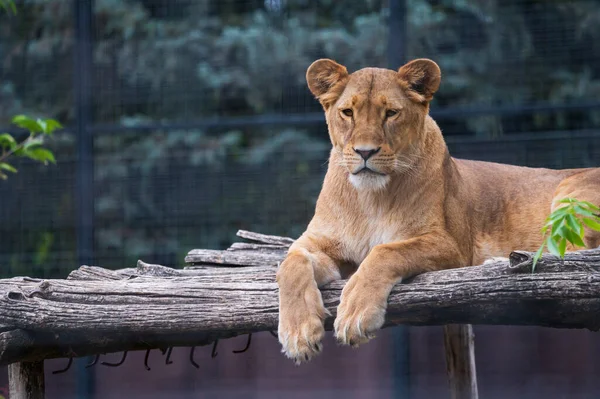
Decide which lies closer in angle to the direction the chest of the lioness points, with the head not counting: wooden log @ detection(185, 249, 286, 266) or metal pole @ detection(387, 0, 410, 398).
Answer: the wooden log

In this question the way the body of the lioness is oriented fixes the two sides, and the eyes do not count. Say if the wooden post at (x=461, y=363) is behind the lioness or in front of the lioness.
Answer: behind

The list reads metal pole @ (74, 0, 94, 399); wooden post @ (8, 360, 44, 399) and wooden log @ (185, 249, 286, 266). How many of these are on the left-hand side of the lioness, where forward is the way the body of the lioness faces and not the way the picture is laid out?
0

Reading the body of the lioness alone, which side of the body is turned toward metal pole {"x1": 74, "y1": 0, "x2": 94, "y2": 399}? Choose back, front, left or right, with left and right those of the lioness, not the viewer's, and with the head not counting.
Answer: right

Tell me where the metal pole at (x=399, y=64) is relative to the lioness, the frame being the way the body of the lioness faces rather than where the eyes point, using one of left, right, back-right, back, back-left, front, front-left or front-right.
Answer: back-right

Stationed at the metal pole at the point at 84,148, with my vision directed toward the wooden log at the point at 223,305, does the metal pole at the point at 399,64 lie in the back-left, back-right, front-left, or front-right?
front-left

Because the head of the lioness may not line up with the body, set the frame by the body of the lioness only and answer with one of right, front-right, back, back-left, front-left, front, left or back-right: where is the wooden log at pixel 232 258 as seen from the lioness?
right

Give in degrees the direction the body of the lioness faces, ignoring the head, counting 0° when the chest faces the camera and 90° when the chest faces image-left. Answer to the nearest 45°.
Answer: approximately 45°

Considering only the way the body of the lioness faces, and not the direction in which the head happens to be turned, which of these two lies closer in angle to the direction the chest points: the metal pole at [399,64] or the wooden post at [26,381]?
the wooden post

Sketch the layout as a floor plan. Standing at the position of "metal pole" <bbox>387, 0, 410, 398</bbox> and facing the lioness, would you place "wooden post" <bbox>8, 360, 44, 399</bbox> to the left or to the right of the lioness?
right

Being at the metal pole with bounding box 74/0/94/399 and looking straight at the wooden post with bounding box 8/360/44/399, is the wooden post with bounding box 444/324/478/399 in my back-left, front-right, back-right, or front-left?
front-left

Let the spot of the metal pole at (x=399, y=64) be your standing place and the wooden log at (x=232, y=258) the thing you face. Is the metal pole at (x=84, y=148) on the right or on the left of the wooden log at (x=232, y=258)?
right

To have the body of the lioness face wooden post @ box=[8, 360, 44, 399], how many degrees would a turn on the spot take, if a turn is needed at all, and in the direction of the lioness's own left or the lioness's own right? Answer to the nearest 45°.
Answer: approximately 45° to the lioness's own right
